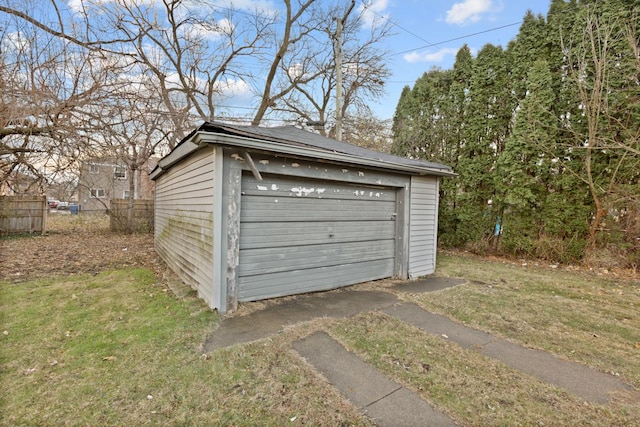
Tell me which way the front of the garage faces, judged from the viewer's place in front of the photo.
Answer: facing the viewer and to the right of the viewer

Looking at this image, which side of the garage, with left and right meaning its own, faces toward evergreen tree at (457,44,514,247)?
left

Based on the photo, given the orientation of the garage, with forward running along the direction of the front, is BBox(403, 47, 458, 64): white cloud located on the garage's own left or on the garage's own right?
on the garage's own left

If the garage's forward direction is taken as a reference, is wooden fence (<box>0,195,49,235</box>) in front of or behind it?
behind

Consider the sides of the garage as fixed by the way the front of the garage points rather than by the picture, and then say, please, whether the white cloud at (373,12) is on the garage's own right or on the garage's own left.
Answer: on the garage's own left

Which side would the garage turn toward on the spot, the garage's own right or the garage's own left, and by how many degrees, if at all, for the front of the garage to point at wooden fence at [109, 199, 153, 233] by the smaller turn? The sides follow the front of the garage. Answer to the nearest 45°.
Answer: approximately 180°

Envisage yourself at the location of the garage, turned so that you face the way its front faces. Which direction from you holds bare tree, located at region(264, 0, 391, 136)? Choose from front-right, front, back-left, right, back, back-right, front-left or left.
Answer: back-left

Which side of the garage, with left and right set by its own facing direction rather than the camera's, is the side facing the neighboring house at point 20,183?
back

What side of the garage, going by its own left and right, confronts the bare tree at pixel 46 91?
back
